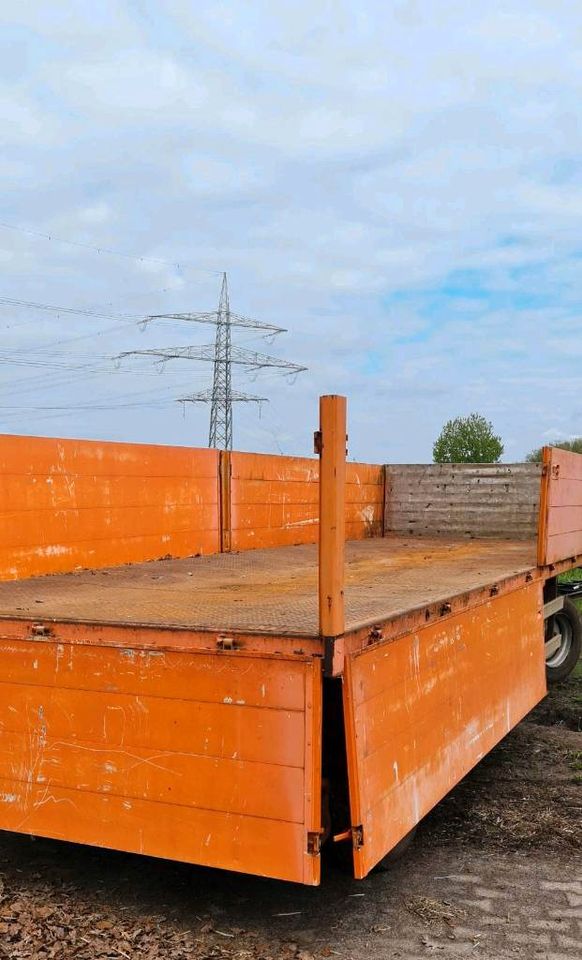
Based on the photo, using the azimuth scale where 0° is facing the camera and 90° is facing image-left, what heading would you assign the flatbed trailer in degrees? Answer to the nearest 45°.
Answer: approximately 225°
